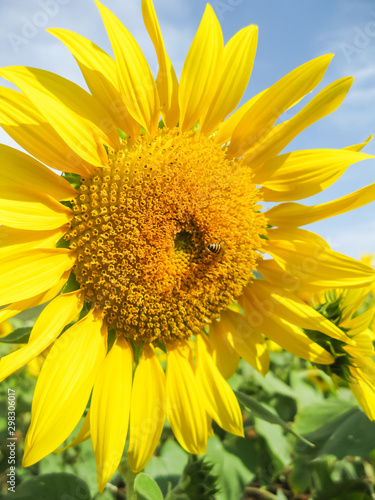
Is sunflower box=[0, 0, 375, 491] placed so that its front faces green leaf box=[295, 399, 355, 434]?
no

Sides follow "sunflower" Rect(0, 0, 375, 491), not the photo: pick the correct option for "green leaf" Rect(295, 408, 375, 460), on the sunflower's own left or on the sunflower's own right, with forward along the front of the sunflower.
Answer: on the sunflower's own left

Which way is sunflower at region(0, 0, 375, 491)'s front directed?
toward the camera
